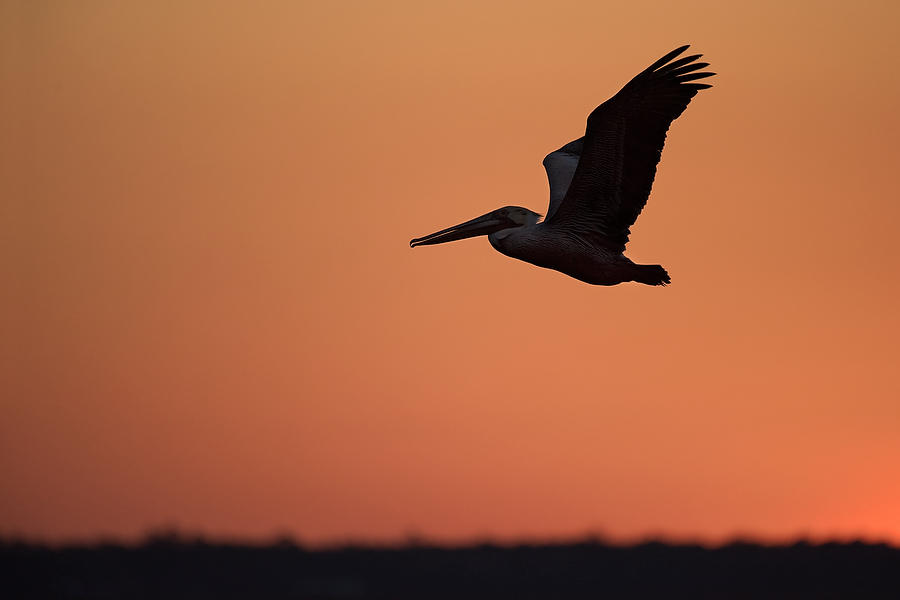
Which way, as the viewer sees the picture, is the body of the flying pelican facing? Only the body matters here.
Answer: to the viewer's left
